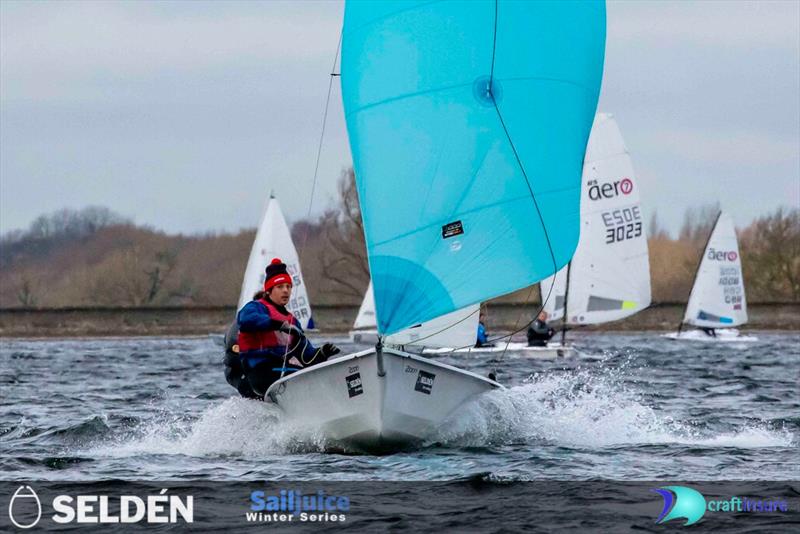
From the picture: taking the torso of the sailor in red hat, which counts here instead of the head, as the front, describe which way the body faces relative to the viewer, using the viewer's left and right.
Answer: facing the viewer and to the right of the viewer

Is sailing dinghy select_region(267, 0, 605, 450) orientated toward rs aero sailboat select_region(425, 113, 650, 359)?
no

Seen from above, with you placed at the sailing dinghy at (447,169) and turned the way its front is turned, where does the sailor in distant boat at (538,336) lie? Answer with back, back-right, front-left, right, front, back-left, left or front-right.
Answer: back

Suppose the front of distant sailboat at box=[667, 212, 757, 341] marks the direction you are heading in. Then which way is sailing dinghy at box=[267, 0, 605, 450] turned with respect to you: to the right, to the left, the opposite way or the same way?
to the left

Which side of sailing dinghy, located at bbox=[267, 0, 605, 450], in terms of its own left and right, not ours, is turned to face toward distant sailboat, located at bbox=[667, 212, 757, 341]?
back

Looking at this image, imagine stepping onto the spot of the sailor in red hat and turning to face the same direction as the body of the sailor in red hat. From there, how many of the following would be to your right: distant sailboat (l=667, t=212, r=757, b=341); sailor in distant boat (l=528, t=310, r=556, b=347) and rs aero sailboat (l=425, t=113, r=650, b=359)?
0

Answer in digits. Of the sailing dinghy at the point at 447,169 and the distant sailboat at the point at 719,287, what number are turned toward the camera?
1

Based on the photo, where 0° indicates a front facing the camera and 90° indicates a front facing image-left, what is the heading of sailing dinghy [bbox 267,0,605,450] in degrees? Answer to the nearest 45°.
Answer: approximately 0°

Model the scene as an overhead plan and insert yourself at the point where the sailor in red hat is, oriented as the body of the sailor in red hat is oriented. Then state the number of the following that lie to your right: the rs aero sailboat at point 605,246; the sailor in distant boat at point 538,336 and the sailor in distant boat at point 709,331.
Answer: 0

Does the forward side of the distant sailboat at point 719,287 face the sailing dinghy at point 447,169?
no

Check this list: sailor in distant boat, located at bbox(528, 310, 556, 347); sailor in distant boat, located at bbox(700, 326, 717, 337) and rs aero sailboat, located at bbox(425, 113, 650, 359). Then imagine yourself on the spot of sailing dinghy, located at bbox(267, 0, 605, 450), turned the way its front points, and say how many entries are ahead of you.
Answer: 0

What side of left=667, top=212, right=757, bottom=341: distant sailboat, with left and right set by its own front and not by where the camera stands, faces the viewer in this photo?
left

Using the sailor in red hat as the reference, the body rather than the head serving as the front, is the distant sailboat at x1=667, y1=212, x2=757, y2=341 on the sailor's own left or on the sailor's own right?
on the sailor's own left
